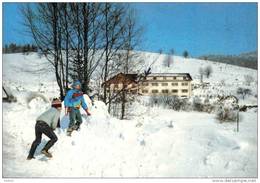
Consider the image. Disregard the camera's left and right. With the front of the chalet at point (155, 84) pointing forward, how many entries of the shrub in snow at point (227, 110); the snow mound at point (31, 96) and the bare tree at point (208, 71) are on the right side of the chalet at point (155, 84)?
1

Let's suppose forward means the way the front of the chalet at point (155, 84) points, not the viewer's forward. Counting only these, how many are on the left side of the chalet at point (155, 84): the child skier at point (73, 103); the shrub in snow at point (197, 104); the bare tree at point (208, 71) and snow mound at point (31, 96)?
2

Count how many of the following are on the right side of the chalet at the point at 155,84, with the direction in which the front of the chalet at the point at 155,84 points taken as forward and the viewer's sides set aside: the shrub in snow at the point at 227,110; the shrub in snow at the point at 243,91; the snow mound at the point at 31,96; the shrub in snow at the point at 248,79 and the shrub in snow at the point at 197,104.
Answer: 1

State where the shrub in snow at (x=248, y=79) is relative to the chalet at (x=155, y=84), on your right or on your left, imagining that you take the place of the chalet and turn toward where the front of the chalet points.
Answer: on your left

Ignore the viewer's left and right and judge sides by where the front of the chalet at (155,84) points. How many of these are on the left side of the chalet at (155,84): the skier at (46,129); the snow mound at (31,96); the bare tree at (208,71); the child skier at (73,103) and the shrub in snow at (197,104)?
2

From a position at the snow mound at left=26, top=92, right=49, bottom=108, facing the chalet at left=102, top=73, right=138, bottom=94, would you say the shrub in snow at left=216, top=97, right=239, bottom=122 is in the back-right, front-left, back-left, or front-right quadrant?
front-right

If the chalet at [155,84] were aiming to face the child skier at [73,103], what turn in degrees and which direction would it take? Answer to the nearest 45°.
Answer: approximately 45° to its right

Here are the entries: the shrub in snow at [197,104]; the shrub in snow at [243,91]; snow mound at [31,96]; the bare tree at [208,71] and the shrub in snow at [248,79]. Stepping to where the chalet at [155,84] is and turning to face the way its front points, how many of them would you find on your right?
1

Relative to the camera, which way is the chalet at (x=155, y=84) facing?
toward the camera

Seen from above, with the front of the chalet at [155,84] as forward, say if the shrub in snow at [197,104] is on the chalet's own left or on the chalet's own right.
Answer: on the chalet's own left
